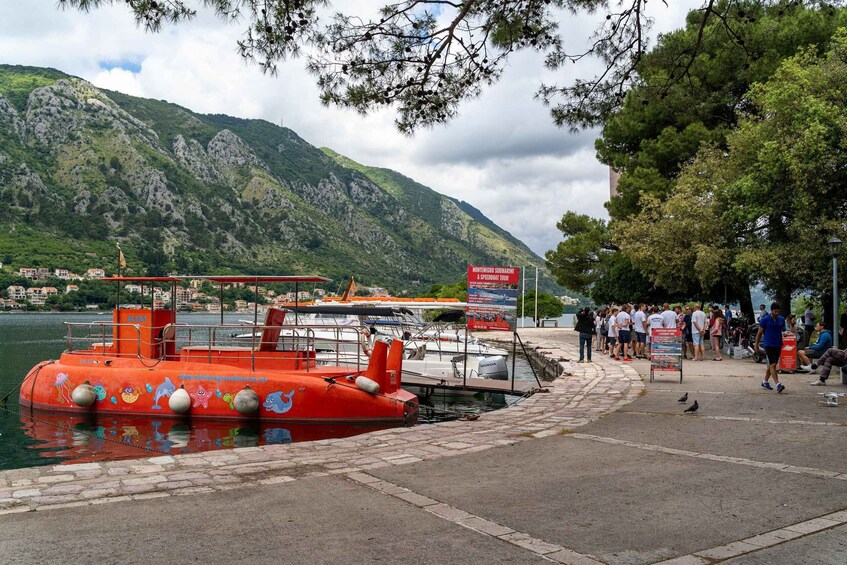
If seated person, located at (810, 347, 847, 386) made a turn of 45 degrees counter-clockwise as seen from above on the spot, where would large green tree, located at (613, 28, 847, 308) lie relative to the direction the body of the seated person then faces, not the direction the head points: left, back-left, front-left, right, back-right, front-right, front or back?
back-right

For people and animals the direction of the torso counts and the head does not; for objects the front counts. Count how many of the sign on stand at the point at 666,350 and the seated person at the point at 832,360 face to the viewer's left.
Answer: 1

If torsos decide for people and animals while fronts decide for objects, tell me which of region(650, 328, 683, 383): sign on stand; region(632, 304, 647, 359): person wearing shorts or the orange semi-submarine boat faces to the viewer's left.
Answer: the orange semi-submarine boat

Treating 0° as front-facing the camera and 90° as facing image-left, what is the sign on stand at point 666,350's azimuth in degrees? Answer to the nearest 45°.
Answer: approximately 0°

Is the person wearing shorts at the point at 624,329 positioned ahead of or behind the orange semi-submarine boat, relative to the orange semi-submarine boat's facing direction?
behind

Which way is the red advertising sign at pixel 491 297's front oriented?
toward the camera

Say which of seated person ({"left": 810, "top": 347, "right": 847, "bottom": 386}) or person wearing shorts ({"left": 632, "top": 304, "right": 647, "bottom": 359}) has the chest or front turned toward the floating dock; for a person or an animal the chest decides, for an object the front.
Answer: the seated person

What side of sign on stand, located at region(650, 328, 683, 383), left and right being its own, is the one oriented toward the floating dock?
right

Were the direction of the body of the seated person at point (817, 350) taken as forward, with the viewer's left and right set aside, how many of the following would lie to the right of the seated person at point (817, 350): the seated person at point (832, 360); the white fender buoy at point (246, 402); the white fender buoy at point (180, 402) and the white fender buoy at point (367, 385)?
0

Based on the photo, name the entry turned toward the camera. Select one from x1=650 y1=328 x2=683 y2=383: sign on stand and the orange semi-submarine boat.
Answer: the sign on stand

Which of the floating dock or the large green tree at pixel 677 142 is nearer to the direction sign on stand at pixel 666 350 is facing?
the floating dock

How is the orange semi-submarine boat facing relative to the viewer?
to the viewer's left

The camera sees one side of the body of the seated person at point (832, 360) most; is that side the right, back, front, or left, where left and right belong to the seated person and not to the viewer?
left

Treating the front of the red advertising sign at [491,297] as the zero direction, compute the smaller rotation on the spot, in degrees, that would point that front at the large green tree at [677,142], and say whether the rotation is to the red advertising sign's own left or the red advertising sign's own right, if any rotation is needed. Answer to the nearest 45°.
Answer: approximately 135° to the red advertising sign's own left

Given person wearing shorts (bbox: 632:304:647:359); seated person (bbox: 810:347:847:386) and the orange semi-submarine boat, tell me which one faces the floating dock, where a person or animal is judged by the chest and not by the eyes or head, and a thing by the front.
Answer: the seated person

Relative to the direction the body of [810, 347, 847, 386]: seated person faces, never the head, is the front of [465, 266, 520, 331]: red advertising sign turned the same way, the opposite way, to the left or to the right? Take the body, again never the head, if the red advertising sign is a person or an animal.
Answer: to the left

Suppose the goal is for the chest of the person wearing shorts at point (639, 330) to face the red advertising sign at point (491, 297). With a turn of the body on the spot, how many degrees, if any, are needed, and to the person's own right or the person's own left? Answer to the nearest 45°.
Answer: approximately 135° to the person's own right

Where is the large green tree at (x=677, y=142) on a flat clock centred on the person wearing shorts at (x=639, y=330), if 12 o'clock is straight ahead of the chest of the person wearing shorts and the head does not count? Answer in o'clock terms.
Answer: The large green tree is roughly at 11 o'clock from the person wearing shorts.
